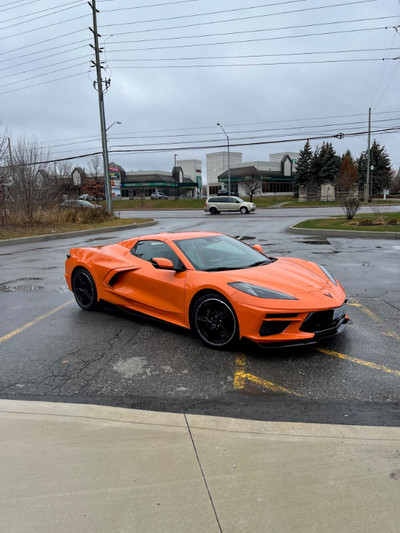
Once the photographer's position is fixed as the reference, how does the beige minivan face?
facing to the right of the viewer

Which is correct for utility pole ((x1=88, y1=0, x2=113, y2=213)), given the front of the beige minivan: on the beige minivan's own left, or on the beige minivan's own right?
on the beige minivan's own right

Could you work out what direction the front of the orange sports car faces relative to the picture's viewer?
facing the viewer and to the right of the viewer

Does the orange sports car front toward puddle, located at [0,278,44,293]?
no

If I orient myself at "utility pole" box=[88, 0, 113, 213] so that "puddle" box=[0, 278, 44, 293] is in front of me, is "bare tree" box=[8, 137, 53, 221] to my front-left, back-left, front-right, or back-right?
front-right

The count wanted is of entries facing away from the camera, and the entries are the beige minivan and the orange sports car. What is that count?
0

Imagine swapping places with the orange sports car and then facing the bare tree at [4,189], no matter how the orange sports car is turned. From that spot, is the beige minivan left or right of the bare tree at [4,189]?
right

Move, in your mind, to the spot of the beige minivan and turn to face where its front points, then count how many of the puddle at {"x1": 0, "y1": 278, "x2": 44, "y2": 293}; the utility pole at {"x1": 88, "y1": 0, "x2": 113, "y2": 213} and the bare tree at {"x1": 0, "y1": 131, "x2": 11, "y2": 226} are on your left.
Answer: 0

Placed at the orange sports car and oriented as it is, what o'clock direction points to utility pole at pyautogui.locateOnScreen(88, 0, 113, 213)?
The utility pole is roughly at 7 o'clock from the orange sports car.

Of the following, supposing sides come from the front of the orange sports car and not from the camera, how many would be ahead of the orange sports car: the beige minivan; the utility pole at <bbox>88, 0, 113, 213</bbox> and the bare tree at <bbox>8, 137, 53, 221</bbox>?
0

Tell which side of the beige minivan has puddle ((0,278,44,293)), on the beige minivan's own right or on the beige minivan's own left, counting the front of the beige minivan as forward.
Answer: on the beige minivan's own right

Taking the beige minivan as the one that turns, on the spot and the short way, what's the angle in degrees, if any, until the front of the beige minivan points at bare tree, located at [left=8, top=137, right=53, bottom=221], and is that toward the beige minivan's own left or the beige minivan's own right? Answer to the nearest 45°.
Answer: approximately 135° to the beige minivan's own right

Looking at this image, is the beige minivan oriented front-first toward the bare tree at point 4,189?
no

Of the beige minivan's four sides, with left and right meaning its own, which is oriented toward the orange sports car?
right

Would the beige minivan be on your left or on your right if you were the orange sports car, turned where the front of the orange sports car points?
on your left
